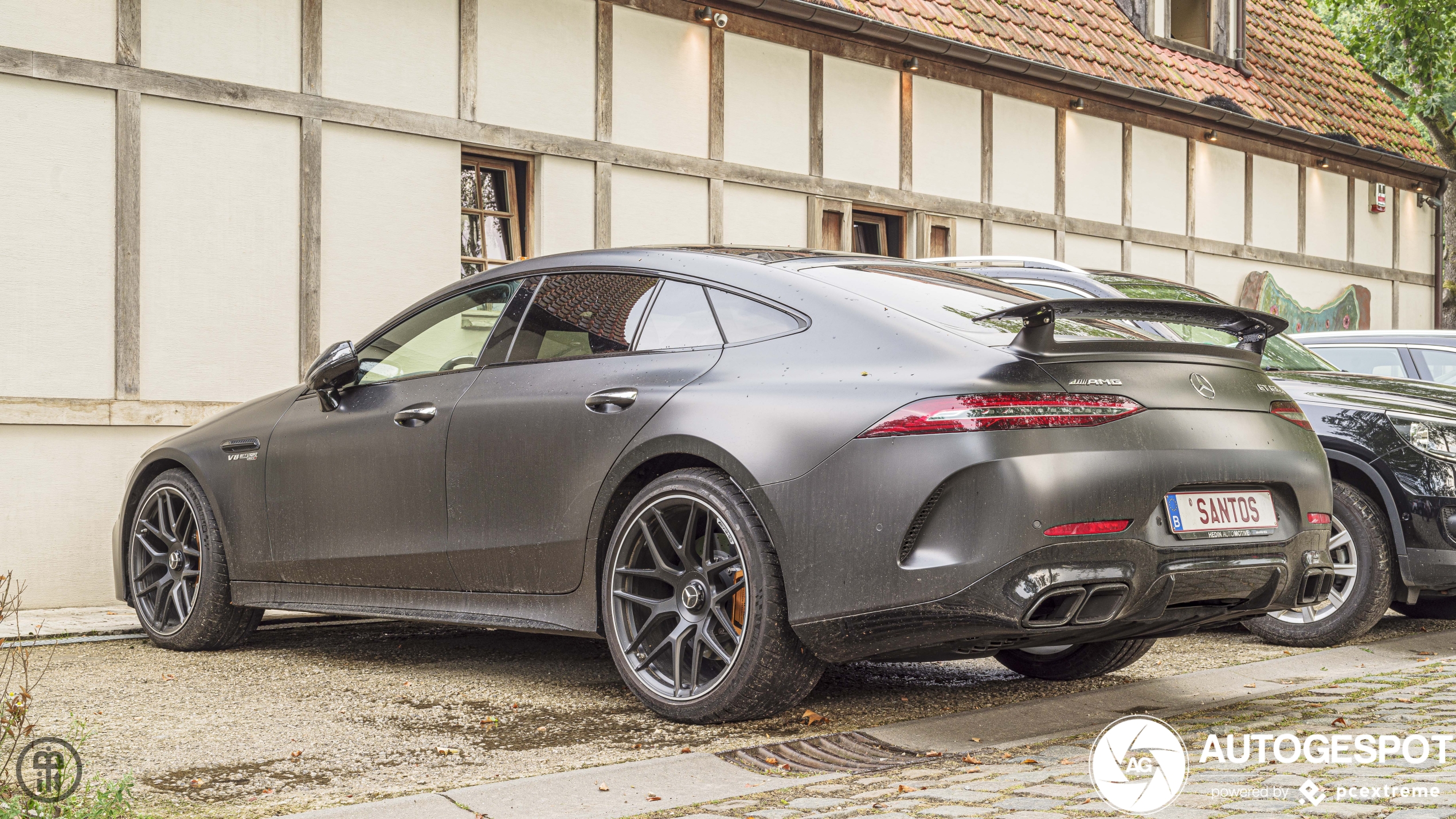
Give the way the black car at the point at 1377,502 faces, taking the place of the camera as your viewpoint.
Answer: facing the viewer and to the right of the viewer

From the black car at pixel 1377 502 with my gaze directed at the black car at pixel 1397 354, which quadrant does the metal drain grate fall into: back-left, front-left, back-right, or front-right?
back-left

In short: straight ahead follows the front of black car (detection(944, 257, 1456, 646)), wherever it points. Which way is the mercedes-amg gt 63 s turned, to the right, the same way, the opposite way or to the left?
the opposite way

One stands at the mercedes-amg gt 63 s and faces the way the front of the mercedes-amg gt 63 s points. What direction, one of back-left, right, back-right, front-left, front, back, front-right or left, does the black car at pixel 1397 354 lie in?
right

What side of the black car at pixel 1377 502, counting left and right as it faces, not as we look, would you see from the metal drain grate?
right

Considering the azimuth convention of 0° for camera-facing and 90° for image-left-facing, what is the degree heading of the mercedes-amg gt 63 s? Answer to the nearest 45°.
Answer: approximately 135°

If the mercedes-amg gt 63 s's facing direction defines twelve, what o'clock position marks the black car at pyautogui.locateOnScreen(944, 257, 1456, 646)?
The black car is roughly at 3 o'clock from the mercedes-amg gt 63 s.
